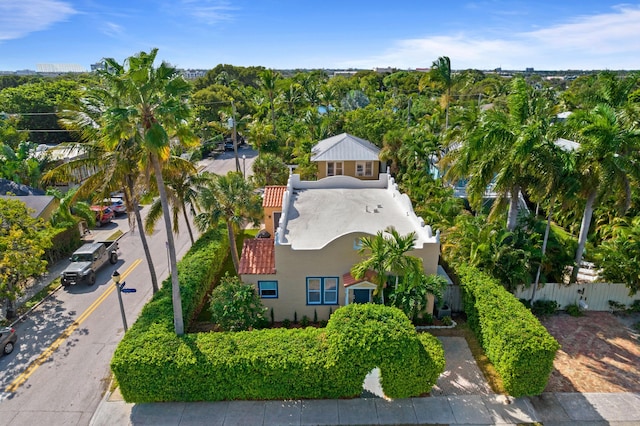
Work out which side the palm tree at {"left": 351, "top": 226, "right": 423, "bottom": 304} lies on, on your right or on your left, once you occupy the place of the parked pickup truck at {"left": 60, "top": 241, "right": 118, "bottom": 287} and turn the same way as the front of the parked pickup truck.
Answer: on your left

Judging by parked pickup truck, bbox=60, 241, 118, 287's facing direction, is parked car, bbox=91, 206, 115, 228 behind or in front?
behind

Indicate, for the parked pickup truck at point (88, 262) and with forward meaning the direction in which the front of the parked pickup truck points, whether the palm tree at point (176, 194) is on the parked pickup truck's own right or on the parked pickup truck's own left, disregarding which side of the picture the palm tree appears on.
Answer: on the parked pickup truck's own left

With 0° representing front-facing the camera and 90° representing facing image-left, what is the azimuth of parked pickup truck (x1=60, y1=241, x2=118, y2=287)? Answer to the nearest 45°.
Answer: approximately 45°

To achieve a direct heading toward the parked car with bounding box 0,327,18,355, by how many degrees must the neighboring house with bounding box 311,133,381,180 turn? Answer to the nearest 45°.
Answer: approximately 45° to its right

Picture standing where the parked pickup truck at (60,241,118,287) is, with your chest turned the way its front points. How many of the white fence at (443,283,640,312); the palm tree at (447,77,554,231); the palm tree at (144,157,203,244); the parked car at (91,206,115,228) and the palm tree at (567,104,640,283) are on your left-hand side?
4

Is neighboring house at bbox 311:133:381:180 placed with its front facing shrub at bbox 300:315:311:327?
yes

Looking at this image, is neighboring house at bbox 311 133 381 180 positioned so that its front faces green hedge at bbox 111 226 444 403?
yes

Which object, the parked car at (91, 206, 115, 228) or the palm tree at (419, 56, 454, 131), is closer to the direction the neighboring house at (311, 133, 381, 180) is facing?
the parked car

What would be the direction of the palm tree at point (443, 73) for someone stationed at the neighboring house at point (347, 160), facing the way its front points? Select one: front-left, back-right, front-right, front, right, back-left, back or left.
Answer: back-left

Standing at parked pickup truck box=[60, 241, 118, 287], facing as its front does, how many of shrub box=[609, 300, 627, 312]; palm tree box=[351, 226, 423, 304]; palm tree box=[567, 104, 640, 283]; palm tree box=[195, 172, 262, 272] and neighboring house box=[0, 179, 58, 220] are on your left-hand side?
4

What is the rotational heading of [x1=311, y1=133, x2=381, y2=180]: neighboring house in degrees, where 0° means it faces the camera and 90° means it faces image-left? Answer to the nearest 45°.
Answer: approximately 0°

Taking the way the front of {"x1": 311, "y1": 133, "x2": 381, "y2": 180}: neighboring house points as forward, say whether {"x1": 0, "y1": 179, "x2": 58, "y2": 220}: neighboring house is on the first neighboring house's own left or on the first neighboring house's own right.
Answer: on the first neighboring house's own right
